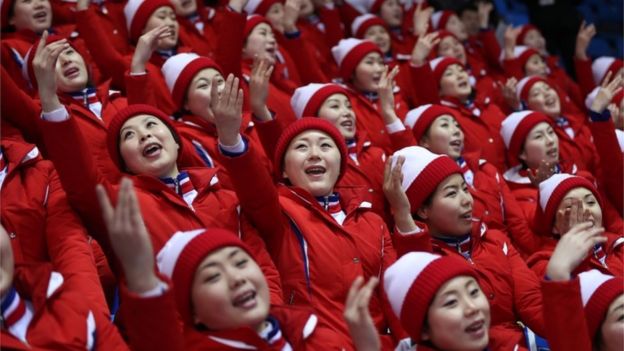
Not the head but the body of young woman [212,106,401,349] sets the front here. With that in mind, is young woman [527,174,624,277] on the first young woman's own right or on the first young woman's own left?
on the first young woman's own left

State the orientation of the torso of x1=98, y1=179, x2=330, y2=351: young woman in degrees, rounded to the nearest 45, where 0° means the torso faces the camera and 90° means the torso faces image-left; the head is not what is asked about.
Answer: approximately 315°

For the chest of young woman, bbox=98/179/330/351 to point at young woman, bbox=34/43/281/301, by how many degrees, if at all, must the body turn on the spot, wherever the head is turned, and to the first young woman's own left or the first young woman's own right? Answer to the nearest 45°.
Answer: approximately 135° to the first young woman's own left

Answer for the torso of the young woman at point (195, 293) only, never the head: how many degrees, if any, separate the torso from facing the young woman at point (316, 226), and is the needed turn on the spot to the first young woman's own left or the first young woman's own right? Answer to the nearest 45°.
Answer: approximately 90° to the first young woman's own left

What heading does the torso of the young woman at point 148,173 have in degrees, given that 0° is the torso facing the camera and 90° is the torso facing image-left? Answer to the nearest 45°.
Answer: approximately 0°

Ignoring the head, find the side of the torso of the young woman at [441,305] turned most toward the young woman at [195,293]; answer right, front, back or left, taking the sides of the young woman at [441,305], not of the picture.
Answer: right

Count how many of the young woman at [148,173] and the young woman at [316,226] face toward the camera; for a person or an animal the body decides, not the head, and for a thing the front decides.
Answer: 2

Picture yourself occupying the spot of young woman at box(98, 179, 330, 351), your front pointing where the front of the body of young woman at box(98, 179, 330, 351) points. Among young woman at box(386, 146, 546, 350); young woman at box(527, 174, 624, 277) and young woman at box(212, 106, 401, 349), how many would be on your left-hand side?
3

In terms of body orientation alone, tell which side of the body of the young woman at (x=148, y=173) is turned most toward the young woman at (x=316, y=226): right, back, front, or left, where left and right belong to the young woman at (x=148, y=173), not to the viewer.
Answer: left

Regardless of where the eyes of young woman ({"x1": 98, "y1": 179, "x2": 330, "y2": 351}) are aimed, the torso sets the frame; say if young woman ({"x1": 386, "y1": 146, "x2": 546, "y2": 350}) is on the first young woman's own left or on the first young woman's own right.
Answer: on the first young woman's own left
